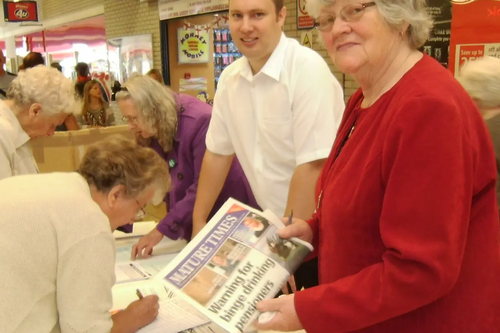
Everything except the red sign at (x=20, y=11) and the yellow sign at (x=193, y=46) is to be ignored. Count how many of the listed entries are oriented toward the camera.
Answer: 2

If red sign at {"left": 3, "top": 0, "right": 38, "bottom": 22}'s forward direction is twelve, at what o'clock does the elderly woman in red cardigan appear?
The elderly woman in red cardigan is roughly at 12 o'clock from the red sign.

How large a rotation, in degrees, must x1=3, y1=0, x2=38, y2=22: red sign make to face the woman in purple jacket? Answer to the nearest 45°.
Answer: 0° — it already faces them

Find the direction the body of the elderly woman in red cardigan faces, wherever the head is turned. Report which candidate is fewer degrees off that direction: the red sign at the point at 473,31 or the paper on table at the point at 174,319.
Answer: the paper on table

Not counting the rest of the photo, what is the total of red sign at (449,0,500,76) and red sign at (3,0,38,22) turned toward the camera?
2

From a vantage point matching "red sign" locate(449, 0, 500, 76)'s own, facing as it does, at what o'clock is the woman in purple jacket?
The woman in purple jacket is roughly at 1 o'clock from the red sign.

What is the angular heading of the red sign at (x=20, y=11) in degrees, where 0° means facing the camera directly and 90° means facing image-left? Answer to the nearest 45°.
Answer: approximately 0°

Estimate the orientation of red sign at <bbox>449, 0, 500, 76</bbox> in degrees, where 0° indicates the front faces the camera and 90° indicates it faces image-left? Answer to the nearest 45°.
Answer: approximately 0°

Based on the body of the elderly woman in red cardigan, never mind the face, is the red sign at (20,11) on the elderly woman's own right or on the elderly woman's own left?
on the elderly woman's own right
